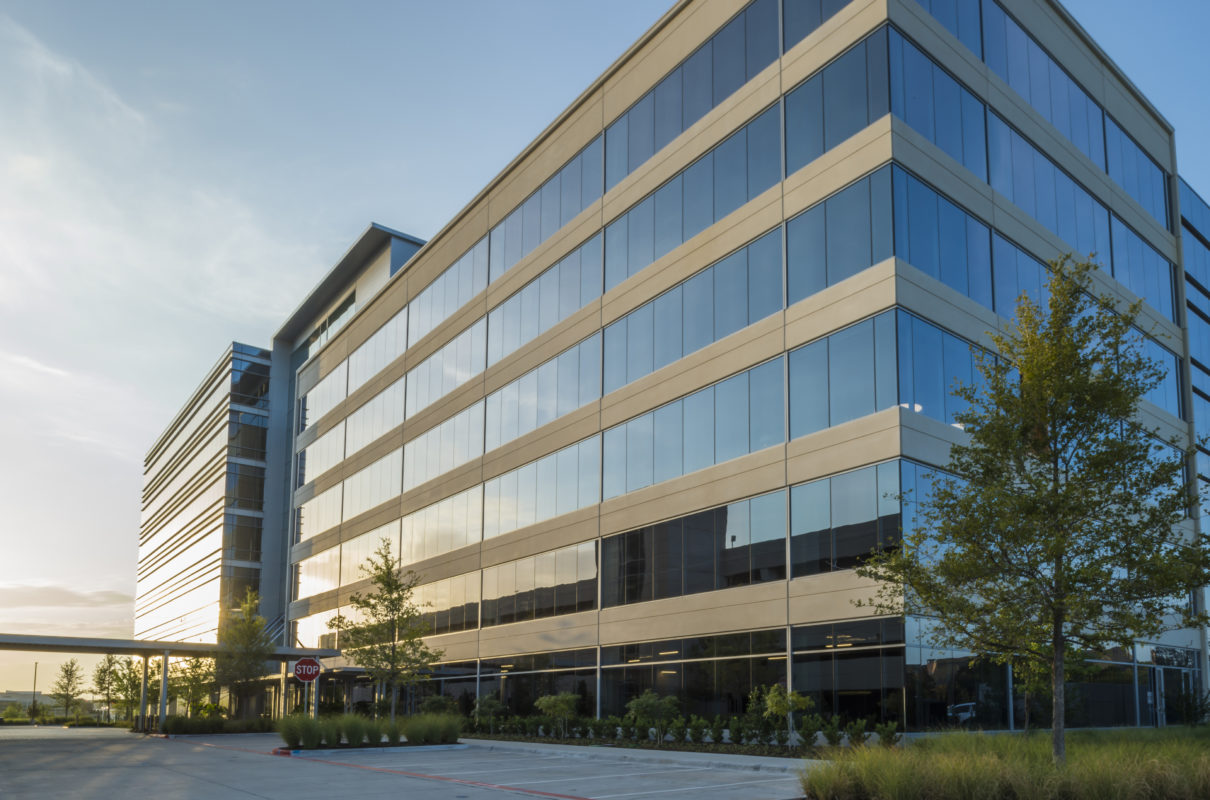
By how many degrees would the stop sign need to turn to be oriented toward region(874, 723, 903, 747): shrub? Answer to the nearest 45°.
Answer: approximately 45° to its left

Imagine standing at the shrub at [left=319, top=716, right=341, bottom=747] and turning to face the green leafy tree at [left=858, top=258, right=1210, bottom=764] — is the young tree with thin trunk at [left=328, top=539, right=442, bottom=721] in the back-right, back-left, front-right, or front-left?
back-left

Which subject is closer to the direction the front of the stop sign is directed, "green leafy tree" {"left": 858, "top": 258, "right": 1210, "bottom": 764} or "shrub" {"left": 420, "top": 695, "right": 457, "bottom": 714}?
the green leafy tree

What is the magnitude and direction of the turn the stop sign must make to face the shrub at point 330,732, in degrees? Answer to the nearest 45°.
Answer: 0° — it already faces it

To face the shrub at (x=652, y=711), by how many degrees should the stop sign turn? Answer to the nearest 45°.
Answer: approximately 90° to its left

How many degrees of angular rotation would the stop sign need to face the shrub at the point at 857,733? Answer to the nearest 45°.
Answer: approximately 45° to its left

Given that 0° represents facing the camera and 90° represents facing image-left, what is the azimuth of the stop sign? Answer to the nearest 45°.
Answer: approximately 0°

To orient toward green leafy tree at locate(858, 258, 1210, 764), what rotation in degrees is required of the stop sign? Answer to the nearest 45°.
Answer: approximately 45° to its left

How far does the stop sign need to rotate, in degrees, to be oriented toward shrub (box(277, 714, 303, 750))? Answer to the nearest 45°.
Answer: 0° — it already faces it
